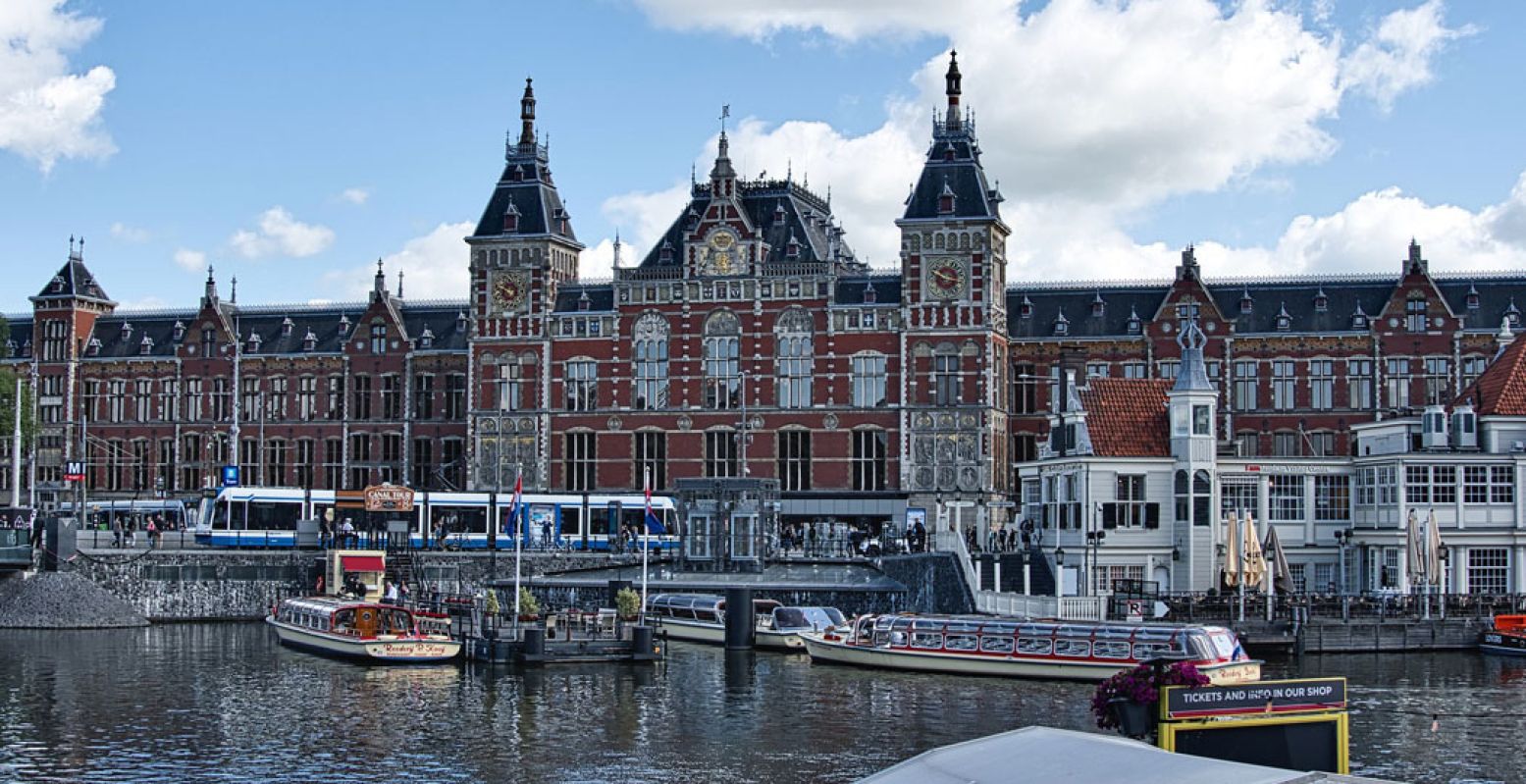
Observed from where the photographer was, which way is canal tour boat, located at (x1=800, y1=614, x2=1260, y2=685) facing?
facing away from the viewer and to the left of the viewer

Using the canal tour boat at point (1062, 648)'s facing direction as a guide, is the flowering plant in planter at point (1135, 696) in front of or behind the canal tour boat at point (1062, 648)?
behind

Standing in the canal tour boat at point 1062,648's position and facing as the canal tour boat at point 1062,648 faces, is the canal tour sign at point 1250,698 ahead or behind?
behind
